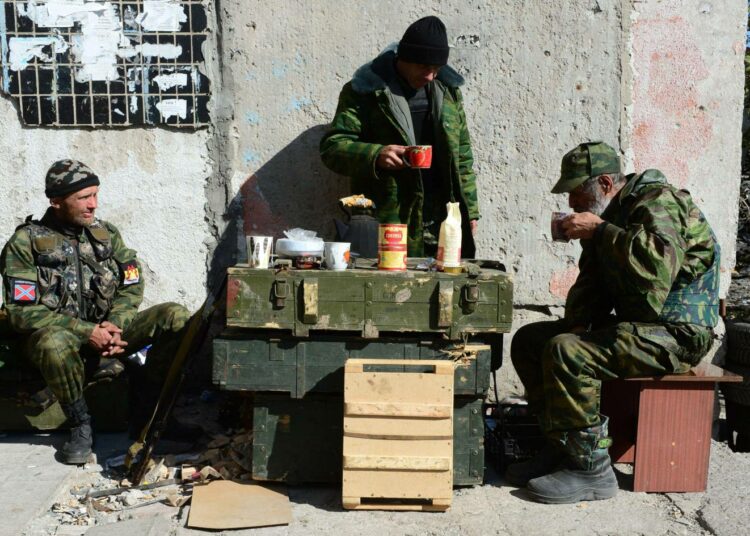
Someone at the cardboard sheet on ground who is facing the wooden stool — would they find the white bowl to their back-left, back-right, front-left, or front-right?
front-left

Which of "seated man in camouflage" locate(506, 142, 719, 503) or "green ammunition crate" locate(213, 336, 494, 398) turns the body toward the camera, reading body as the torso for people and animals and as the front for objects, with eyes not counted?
the green ammunition crate

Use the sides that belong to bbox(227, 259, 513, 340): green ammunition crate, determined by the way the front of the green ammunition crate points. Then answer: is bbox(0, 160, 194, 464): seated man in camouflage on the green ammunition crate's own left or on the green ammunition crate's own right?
on the green ammunition crate's own right

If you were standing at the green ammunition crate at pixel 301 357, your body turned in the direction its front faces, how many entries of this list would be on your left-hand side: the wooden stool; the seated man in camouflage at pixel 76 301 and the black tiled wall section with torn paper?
1

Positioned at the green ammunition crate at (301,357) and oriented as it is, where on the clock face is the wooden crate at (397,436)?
The wooden crate is roughly at 10 o'clock from the green ammunition crate.

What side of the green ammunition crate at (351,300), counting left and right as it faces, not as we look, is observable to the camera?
front

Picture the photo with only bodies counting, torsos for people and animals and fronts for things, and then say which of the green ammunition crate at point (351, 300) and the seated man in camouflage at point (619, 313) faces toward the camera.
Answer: the green ammunition crate

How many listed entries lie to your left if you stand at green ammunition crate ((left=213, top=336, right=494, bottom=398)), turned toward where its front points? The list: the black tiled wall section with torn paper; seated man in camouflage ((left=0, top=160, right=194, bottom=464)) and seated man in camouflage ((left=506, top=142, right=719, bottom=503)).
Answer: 1

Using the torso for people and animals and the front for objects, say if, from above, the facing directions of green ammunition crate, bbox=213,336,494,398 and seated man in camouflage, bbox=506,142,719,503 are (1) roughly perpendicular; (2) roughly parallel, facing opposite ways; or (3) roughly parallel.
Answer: roughly perpendicular

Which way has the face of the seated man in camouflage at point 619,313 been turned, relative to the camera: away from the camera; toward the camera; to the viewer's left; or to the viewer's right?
to the viewer's left

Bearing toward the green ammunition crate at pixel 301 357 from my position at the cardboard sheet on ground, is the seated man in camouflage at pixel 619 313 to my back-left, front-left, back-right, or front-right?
front-right

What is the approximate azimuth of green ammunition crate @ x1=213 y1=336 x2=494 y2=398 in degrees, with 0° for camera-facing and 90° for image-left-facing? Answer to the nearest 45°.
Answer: approximately 0°

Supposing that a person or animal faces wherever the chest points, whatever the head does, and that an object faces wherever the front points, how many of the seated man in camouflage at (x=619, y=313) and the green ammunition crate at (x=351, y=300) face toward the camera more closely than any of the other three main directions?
1

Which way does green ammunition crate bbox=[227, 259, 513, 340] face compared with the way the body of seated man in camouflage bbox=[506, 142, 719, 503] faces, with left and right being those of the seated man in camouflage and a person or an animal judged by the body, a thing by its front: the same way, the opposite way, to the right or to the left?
to the left

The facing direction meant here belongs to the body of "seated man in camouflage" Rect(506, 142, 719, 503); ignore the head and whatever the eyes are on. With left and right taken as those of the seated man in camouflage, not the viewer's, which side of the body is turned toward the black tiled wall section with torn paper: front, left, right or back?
front

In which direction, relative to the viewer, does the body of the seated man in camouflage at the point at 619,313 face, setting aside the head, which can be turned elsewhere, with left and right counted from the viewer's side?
facing to the left of the viewer
